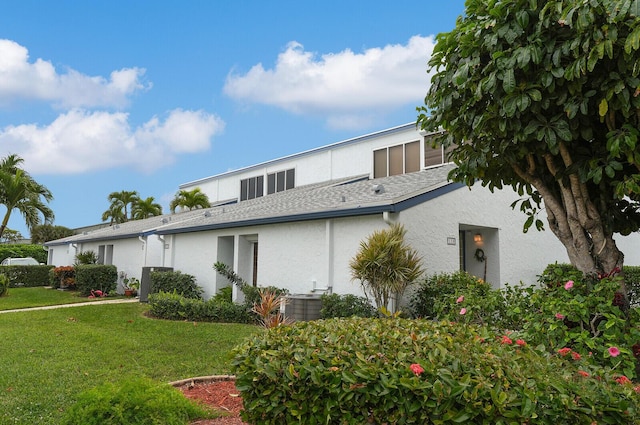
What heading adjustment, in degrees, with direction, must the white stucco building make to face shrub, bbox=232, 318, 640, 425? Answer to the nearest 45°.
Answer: approximately 45° to its left

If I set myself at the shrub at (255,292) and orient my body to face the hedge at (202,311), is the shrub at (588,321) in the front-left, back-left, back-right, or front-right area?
back-left

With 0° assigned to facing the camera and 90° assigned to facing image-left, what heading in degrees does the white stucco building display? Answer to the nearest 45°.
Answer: approximately 45°

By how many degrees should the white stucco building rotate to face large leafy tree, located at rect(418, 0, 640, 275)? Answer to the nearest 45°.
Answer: approximately 45° to its left

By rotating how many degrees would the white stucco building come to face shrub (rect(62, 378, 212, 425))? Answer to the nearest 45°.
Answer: approximately 45° to its left

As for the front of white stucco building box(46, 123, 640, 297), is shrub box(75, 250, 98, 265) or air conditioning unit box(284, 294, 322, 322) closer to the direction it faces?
the air conditioning unit

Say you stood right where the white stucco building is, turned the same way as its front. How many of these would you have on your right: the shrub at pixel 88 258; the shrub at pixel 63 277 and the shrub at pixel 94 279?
3

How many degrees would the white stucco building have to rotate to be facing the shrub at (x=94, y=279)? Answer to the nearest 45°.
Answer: approximately 90° to its right

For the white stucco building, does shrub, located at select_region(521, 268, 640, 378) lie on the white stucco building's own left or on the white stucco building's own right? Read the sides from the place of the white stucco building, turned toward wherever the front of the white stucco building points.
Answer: on the white stucco building's own left

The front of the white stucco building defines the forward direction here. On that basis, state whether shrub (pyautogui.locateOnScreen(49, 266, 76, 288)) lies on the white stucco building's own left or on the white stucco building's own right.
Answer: on the white stucco building's own right

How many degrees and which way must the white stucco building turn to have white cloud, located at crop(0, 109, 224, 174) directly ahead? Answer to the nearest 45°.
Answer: approximately 90° to its right
